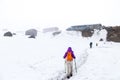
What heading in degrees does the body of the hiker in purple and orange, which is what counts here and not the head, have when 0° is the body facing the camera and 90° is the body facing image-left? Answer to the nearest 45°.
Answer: approximately 180°
